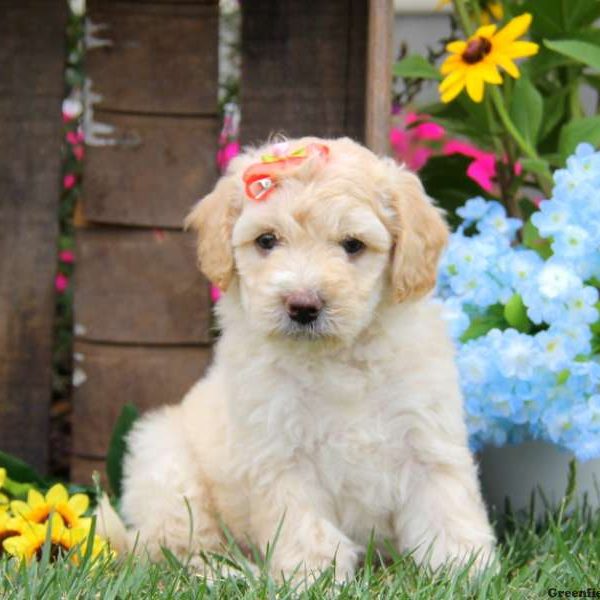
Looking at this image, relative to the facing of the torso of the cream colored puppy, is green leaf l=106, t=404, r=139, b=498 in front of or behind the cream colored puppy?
behind

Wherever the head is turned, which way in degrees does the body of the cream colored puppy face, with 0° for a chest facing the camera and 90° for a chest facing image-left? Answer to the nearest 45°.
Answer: approximately 315°

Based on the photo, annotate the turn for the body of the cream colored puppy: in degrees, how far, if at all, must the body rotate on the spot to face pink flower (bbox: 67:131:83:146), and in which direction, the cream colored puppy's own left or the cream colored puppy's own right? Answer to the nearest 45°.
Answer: approximately 180°

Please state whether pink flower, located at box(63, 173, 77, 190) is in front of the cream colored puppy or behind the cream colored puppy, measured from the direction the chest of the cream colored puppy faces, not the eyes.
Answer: behind

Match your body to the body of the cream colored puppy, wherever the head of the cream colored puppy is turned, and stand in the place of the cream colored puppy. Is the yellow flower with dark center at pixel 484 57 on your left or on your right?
on your left

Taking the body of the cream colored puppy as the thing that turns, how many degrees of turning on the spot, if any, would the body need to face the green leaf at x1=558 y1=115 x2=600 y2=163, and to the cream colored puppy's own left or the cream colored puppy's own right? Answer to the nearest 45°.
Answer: approximately 90° to the cream colored puppy's own left

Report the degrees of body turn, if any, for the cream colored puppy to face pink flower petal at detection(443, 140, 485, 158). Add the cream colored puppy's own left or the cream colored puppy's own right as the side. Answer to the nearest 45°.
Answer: approximately 135° to the cream colored puppy's own left

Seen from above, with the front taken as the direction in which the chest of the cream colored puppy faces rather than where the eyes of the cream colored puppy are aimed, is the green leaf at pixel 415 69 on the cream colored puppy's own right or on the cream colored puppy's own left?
on the cream colored puppy's own left

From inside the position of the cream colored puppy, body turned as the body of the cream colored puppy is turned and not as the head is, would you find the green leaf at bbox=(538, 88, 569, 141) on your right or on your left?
on your left
